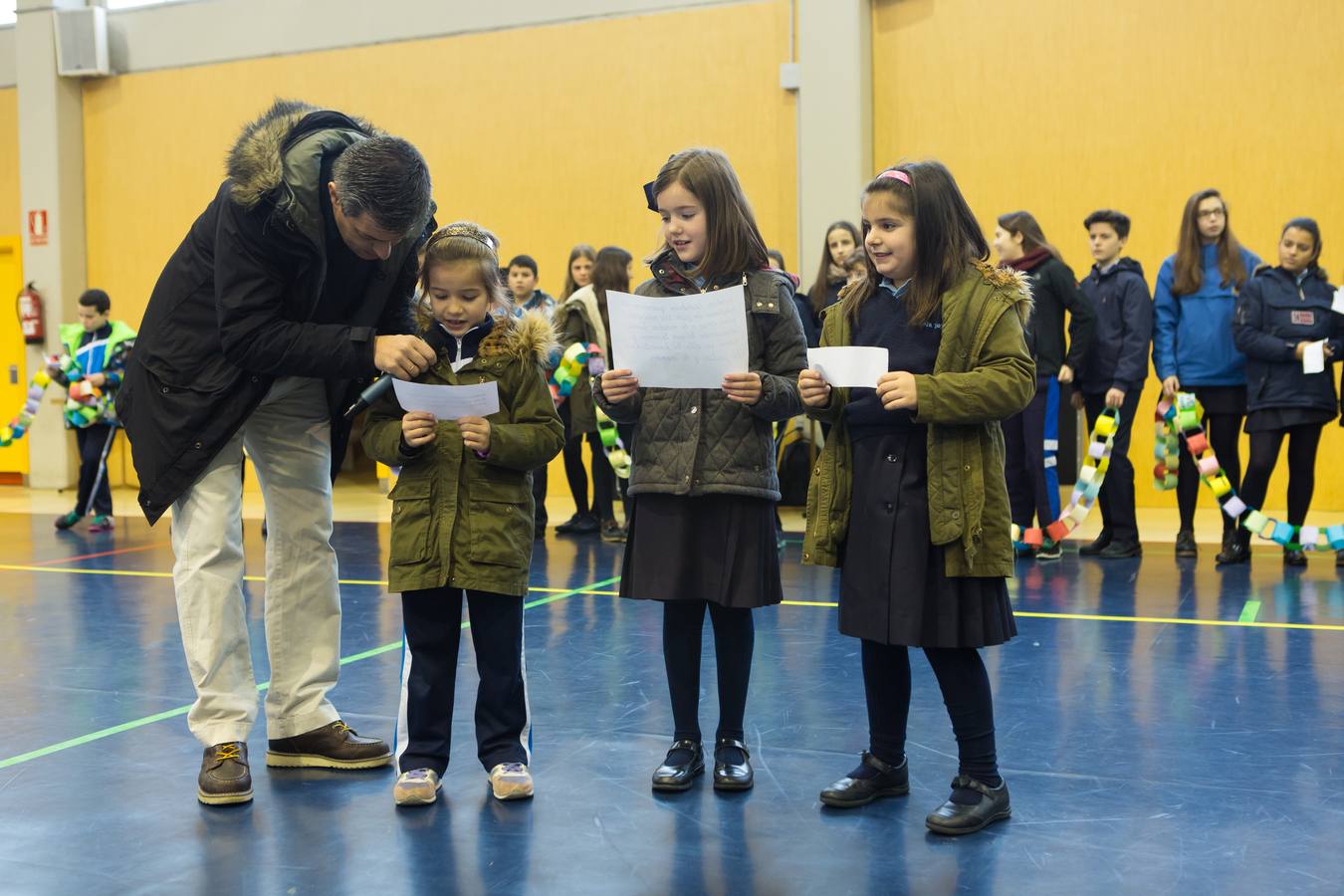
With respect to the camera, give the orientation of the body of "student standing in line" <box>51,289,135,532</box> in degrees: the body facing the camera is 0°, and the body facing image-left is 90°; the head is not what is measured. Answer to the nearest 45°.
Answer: approximately 45°

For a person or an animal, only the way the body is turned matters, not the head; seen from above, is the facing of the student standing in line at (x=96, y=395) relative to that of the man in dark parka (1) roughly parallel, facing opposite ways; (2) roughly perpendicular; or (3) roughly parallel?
roughly perpendicular

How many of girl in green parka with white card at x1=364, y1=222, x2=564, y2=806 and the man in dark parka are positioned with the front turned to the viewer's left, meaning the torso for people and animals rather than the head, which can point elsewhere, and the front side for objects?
0

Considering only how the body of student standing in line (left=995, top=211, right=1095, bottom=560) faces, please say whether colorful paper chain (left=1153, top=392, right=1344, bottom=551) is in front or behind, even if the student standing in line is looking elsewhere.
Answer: behind

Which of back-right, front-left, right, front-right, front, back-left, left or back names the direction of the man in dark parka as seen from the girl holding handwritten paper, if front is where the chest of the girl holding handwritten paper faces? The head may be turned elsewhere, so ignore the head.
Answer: right

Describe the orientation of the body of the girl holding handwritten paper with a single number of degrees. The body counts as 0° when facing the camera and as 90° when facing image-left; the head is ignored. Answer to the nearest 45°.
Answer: approximately 0°

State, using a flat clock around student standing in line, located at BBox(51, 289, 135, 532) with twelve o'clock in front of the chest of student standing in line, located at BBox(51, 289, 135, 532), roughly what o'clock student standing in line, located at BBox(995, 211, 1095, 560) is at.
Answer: student standing in line, located at BBox(995, 211, 1095, 560) is roughly at 9 o'clock from student standing in line, located at BBox(51, 289, 135, 532).
